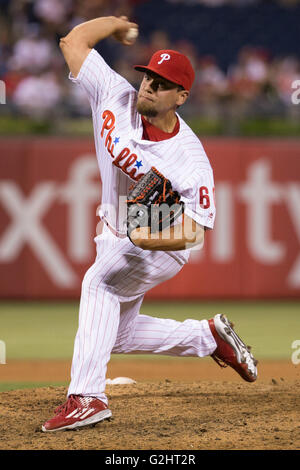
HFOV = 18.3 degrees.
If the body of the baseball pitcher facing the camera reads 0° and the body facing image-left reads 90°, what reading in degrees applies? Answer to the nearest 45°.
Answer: approximately 45°
